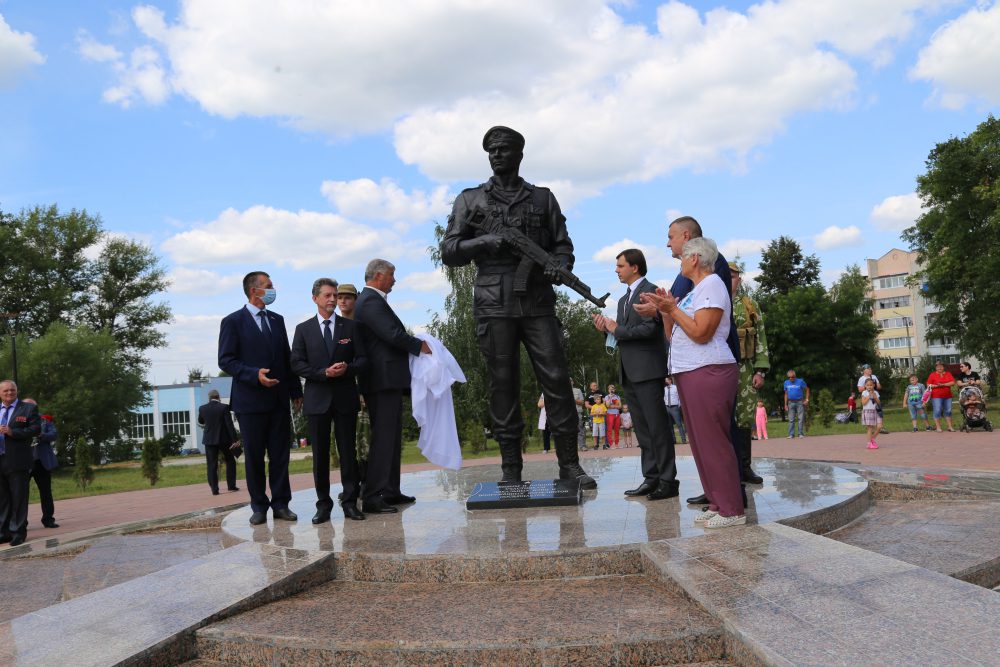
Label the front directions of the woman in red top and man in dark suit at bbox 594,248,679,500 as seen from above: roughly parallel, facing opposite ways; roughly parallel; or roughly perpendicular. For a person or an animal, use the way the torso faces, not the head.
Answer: roughly perpendicular

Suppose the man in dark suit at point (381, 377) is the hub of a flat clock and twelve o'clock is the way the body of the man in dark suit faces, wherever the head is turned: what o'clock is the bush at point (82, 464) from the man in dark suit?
The bush is roughly at 8 o'clock from the man in dark suit.

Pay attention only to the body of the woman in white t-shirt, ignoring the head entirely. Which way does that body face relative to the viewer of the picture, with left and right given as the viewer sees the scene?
facing to the left of the viewer

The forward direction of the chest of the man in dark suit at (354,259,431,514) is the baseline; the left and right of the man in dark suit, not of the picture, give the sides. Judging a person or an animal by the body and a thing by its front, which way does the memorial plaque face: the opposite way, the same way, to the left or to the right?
to the right

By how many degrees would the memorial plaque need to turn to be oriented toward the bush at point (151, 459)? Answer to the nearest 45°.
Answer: approximately 135° to its right

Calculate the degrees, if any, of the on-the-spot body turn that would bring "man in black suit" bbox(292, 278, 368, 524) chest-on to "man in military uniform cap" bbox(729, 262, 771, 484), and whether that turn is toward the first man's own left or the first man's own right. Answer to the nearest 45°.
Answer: approximately 90° to the first man's own left

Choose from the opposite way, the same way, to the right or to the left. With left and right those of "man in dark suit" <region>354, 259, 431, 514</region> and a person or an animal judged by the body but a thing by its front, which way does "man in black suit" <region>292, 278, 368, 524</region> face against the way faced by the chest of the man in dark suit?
to the right

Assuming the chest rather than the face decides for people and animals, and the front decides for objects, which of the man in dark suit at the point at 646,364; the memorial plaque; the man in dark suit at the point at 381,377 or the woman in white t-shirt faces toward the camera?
the memorial plaque

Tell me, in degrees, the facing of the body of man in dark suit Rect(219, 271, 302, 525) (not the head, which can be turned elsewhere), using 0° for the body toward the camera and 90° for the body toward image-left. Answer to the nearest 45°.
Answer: approximately 315°

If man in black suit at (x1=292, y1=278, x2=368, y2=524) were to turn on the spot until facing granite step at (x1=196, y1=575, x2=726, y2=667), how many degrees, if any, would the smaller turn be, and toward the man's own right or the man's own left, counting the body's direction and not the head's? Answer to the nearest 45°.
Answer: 0° — they already face it

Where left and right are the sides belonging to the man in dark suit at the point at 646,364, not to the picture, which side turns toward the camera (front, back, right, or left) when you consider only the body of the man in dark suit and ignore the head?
left

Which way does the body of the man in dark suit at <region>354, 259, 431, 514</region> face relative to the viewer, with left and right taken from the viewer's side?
facing to the right of the viewer
